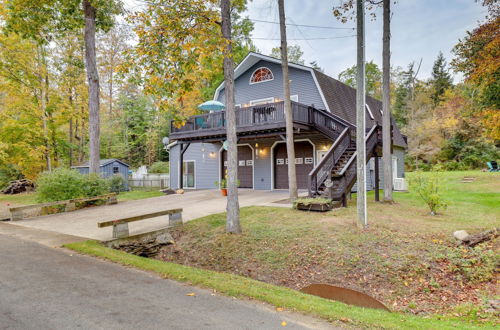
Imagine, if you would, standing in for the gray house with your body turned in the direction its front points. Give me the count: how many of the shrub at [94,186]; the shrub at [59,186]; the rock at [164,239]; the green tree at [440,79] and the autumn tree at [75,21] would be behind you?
1

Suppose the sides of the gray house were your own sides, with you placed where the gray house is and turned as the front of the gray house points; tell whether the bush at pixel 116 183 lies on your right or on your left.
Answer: on your right

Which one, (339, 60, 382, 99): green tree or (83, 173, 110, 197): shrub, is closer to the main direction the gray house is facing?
the shrub

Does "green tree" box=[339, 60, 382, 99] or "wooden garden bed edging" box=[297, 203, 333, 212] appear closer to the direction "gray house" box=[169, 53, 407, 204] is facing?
the wooden garden bed edging

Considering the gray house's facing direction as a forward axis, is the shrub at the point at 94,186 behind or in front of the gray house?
in front

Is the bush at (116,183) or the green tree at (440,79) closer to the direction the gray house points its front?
the bush

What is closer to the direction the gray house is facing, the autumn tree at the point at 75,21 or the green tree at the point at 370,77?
the autumn tree

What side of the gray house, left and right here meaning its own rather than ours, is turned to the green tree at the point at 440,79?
back

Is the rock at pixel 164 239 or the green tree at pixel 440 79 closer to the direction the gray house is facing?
the rock

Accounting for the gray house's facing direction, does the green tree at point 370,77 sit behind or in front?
behind

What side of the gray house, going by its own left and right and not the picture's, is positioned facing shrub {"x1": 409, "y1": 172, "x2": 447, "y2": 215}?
left

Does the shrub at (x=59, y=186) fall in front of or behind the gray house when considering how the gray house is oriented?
in front

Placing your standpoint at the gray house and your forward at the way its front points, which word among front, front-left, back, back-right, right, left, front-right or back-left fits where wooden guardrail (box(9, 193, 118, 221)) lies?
front

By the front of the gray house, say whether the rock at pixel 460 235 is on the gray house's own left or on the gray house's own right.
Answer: on the gray house's own left

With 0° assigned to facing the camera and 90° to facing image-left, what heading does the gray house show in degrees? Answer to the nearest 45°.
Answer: approximately 45°
